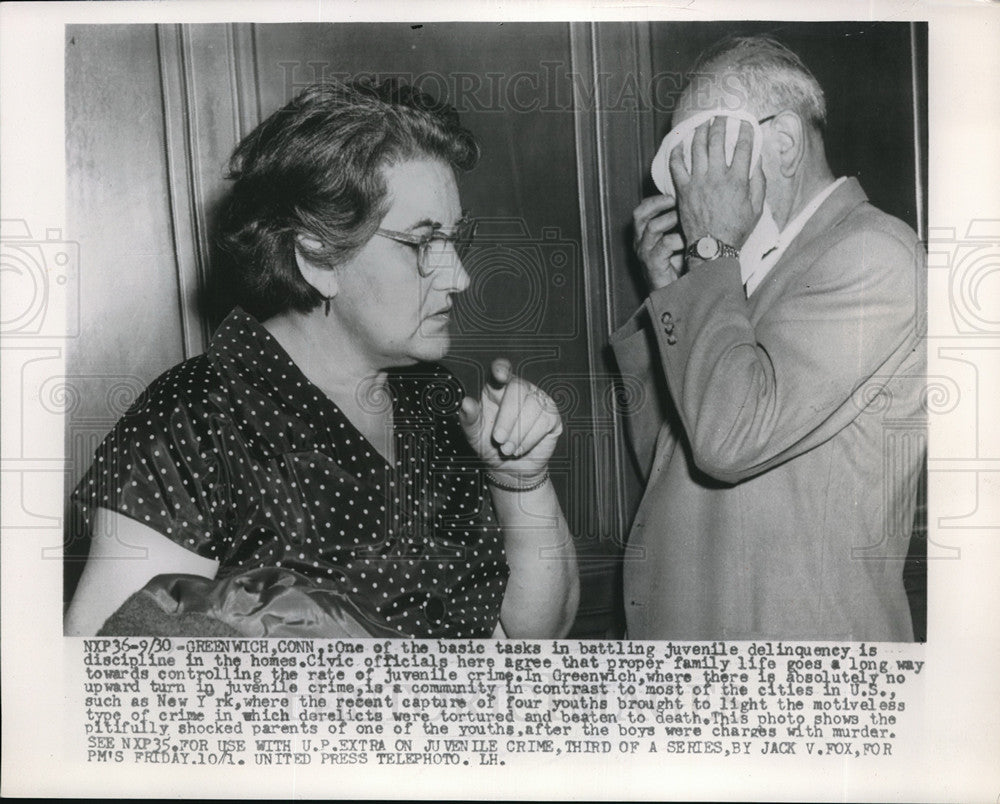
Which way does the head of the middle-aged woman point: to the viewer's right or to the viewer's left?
to the viewer's right

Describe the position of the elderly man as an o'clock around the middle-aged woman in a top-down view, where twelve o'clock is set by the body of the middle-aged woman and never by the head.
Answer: The elderly man is roughly at 11 o'clock from the middle-aged woman.

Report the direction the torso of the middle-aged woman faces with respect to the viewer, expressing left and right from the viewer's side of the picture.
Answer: facing the viewer and to the right of the viewer
